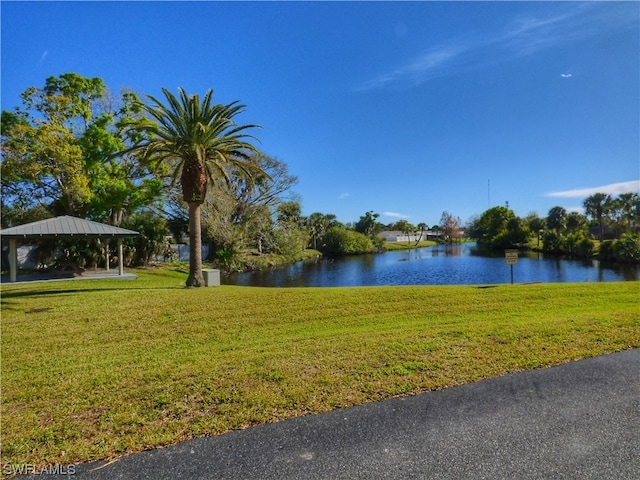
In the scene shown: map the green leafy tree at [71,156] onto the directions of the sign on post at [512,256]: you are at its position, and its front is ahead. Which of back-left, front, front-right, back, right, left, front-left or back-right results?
right

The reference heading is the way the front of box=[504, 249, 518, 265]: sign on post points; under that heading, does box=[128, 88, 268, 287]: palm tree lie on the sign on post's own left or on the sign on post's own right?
on the sign on post's own right

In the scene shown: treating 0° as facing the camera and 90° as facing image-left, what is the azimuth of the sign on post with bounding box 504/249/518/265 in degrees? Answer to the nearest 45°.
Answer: approximately 0°

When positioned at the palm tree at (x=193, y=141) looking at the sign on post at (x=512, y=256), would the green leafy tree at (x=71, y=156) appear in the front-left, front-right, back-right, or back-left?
back-left

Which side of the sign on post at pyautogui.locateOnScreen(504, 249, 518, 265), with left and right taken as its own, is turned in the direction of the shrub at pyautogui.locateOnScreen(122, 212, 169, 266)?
right
